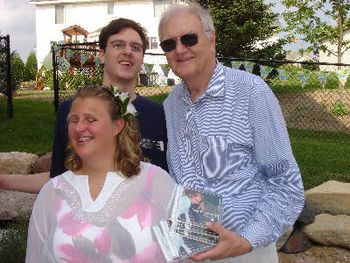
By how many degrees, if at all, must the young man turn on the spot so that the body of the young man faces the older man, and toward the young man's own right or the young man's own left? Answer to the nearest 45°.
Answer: approximately 45° to the young man's own left

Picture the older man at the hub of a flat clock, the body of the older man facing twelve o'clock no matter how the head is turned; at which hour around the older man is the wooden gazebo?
The wooden gazebo is roughly at 4 o'clock from the older man.

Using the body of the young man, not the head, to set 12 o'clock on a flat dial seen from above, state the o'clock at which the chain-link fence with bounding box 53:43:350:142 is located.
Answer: The chain-link fence is roughly at 7 o'clock from the young man.

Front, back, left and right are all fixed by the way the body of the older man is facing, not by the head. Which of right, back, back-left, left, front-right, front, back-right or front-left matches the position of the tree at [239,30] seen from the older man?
back-right

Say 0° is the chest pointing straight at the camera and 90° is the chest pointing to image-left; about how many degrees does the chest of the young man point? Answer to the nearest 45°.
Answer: approximately 0°

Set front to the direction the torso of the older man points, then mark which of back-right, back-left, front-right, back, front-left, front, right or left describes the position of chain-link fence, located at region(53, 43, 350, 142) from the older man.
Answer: back-right

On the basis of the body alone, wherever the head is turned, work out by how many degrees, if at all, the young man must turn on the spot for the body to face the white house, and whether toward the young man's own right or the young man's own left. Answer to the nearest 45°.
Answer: approximately 180°

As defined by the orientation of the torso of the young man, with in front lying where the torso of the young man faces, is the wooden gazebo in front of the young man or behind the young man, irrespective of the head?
behind

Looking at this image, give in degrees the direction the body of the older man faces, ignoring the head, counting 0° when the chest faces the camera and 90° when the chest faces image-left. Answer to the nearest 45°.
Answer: approximately 45°

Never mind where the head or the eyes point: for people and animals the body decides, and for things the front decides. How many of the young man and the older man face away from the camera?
0
